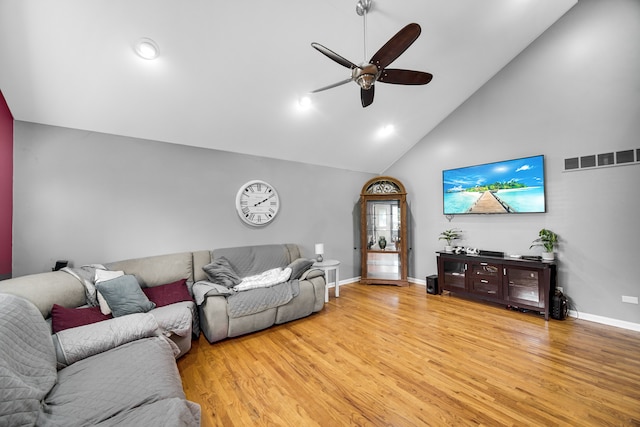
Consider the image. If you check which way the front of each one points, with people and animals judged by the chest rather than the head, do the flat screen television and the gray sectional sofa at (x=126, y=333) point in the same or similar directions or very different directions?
very different directions

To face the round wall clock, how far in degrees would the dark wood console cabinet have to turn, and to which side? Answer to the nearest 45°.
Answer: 0° — it already faces it

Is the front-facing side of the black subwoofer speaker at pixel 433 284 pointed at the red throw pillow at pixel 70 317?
yes

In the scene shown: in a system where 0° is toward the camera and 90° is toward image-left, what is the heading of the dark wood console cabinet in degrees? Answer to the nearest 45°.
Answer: approximately 45°

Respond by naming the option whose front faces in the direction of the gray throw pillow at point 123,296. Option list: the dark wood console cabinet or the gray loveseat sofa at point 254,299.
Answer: the dark wood console cabinet

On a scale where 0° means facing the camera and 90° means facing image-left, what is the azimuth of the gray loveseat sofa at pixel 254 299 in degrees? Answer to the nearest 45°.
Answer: approximately 315°

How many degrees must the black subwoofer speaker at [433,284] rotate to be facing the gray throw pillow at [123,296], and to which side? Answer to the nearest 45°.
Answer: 0° — it already faces it
